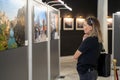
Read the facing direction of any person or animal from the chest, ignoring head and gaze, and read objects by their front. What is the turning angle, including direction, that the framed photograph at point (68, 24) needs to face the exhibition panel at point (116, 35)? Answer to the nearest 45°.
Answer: approximately 45° to its left

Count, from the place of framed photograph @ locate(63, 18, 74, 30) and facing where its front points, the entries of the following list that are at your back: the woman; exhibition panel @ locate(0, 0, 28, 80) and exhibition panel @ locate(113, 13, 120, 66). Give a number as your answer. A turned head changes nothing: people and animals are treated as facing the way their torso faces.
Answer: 0

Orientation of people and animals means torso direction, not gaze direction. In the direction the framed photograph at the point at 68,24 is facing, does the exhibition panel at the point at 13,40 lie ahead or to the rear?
ahead

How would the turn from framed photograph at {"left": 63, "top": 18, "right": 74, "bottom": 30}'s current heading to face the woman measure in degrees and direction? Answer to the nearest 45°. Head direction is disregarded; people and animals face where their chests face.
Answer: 0° — it already faces them

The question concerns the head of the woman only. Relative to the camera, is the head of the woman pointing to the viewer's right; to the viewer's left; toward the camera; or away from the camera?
to the viewer's left

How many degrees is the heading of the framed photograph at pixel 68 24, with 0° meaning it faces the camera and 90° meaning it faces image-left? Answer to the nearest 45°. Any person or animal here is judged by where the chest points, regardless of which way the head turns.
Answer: approximately 0°

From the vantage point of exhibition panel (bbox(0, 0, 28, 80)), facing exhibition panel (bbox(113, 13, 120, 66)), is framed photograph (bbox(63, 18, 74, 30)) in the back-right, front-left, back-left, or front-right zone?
front-left
